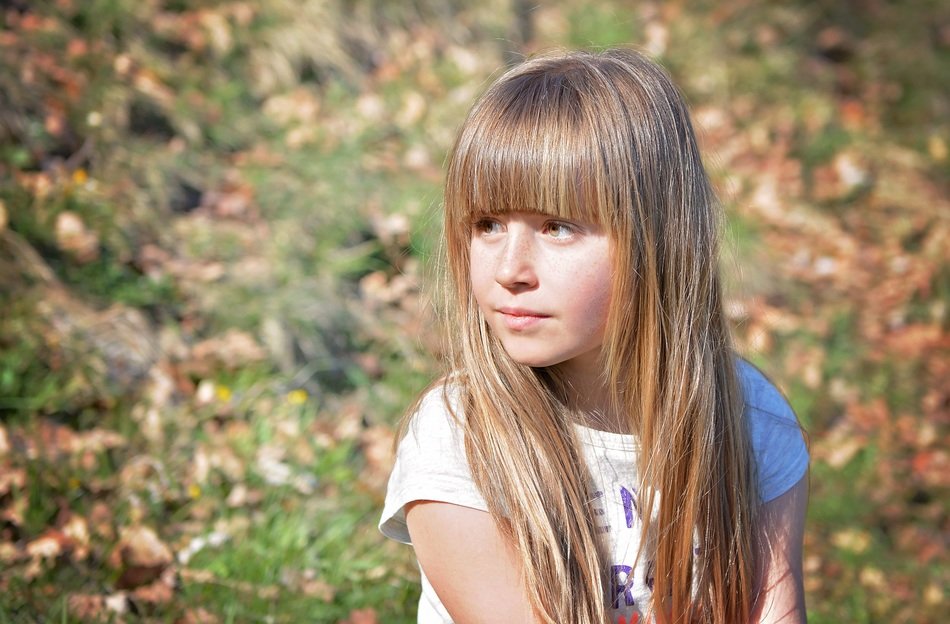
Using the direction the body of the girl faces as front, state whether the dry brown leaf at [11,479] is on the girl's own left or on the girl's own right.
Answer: on the girl's own right

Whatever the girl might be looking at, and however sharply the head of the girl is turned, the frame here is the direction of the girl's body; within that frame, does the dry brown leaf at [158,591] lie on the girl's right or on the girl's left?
on the girl's right

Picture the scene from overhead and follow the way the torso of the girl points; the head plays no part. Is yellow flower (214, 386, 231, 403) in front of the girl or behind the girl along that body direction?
behind

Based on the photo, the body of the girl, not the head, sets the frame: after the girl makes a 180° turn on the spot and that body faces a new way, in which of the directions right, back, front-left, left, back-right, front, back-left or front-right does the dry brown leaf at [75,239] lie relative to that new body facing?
front-left

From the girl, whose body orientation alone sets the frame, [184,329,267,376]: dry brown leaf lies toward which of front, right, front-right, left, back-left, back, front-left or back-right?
back-right

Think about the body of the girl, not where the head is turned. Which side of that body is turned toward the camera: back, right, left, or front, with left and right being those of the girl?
front

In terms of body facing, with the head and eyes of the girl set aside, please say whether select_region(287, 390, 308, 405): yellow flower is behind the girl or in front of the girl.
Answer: behind
